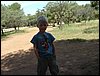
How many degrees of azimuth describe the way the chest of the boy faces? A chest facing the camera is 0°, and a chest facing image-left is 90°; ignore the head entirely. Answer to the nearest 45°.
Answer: approximately 0°
